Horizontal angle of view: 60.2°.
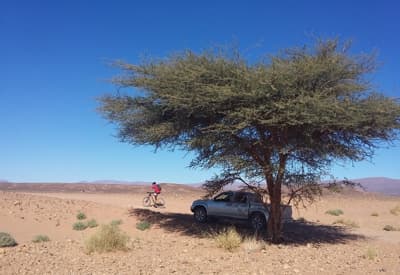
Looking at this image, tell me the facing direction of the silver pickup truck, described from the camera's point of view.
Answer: facing away from the viewer and to the left of the viewer

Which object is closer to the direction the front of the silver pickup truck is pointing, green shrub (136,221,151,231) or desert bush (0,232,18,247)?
the green shrub

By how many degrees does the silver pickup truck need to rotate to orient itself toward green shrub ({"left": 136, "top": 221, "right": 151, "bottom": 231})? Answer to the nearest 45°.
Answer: approximately 45° to its left

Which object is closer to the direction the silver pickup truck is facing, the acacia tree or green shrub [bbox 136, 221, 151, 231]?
the green shrub

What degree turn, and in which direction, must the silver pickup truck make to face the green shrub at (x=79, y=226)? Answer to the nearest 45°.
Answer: approximately 45° to its left

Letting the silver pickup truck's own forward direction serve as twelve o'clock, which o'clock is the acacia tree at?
The acacia tree is roughly at 7 o'clock from the silver pickup truck.

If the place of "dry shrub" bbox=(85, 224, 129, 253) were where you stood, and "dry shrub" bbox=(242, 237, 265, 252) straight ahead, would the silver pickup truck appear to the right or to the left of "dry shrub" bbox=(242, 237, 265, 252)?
left
